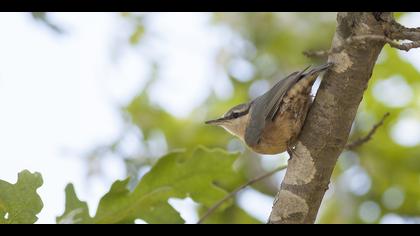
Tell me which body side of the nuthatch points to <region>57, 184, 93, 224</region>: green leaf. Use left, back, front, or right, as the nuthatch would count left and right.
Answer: front

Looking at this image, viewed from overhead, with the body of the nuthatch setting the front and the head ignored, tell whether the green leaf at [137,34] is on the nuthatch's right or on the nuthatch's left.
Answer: on the nuthatch's right

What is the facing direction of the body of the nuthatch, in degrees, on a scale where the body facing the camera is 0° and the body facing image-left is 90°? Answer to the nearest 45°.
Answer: approximately 90°
